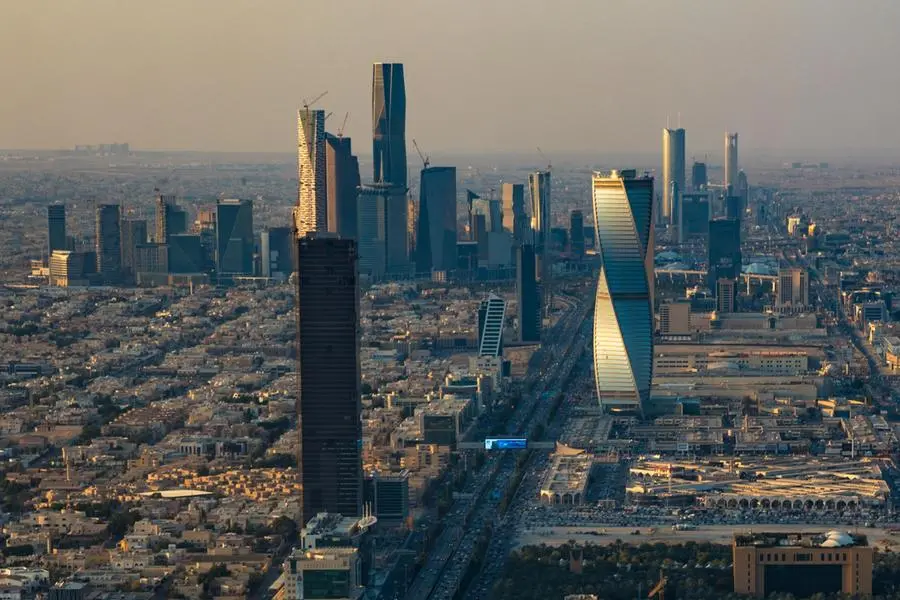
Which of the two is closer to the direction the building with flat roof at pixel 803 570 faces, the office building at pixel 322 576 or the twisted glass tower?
the office building

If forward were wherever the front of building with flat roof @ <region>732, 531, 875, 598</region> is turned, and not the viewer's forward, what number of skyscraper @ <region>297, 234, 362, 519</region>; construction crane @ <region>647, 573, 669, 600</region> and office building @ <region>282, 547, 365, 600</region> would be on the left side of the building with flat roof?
0

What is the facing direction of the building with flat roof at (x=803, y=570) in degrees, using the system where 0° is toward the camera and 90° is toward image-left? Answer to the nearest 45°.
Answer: approximately 0°

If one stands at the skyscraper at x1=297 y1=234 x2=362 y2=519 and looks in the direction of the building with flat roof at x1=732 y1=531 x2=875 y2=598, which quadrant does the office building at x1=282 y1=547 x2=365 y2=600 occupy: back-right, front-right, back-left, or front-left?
front-right

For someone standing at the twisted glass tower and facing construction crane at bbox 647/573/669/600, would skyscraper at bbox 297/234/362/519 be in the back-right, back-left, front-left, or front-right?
front-right

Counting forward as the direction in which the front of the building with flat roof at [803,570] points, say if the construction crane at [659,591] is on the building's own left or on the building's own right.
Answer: on the building's own right

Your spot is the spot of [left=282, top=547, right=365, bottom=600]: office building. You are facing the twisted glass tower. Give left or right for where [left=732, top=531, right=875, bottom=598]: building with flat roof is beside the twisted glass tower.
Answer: right

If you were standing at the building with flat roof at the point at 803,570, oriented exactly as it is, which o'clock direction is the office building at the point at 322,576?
The office building is roughly at 2 o'clock from the building with flat roof.

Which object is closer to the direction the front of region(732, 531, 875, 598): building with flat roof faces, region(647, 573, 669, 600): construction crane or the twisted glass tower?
the construction crane

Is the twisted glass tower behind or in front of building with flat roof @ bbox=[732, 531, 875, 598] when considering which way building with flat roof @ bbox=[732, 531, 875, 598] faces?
behind
